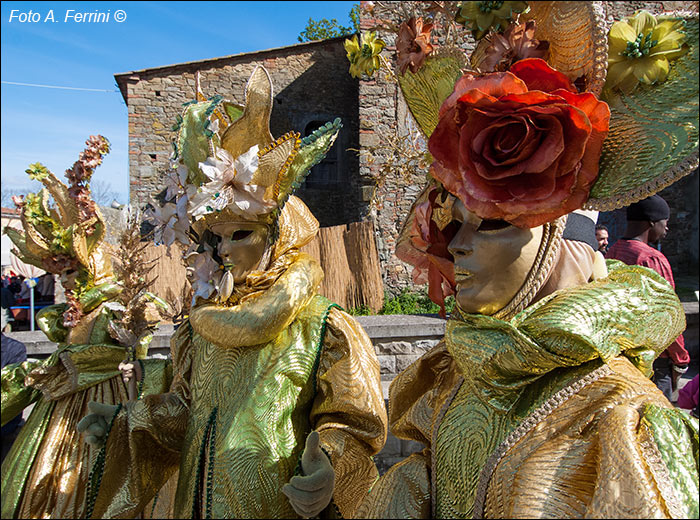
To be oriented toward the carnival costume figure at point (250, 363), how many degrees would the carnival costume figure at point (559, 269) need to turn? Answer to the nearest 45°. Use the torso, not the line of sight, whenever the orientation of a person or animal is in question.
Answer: approximately 90° to its right

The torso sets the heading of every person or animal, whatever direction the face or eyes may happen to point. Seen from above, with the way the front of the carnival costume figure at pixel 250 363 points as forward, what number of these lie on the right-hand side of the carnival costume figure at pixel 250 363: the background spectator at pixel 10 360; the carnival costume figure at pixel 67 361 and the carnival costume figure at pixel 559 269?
2

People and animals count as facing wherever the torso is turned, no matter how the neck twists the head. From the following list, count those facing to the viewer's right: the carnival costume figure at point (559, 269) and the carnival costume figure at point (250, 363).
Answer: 0

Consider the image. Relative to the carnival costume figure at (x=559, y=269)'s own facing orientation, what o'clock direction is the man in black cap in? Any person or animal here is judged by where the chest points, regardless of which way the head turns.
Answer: The man in black cap is roughly at 5 o'clock from the carnival costume figure.

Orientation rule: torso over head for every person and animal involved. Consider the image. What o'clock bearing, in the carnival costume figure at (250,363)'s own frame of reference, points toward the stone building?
The stone building is roughly at 5 o'clock from the carnival costume figure.

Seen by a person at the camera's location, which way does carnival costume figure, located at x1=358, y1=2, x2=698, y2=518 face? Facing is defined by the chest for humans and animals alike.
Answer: facing the viewer and to the left of the viewer

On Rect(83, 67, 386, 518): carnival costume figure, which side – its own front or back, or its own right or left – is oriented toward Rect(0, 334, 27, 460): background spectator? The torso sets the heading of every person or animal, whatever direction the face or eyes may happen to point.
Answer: right
